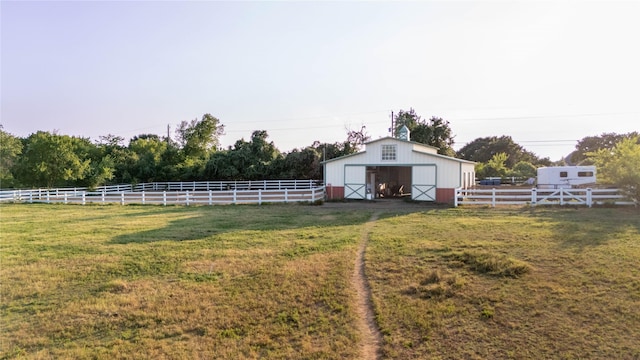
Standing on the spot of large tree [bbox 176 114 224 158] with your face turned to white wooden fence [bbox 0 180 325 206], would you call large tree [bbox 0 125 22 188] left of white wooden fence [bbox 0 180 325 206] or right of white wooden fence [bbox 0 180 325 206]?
right

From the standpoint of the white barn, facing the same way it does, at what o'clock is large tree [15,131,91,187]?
The large tree is roughly at 3 o'clock from the white barn.

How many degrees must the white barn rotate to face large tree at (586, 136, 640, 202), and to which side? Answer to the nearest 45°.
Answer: approximately 45° to its left

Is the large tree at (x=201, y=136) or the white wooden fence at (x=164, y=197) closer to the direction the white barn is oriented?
the white wooden fence

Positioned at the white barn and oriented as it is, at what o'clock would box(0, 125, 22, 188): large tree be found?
The large tree is roughly at 3 o'clock from the white barn.

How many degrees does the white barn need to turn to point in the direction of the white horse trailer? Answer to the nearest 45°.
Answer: approximately 135° to its left

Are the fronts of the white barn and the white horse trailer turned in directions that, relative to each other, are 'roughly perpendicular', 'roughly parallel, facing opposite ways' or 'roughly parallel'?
roughly perpendicular
